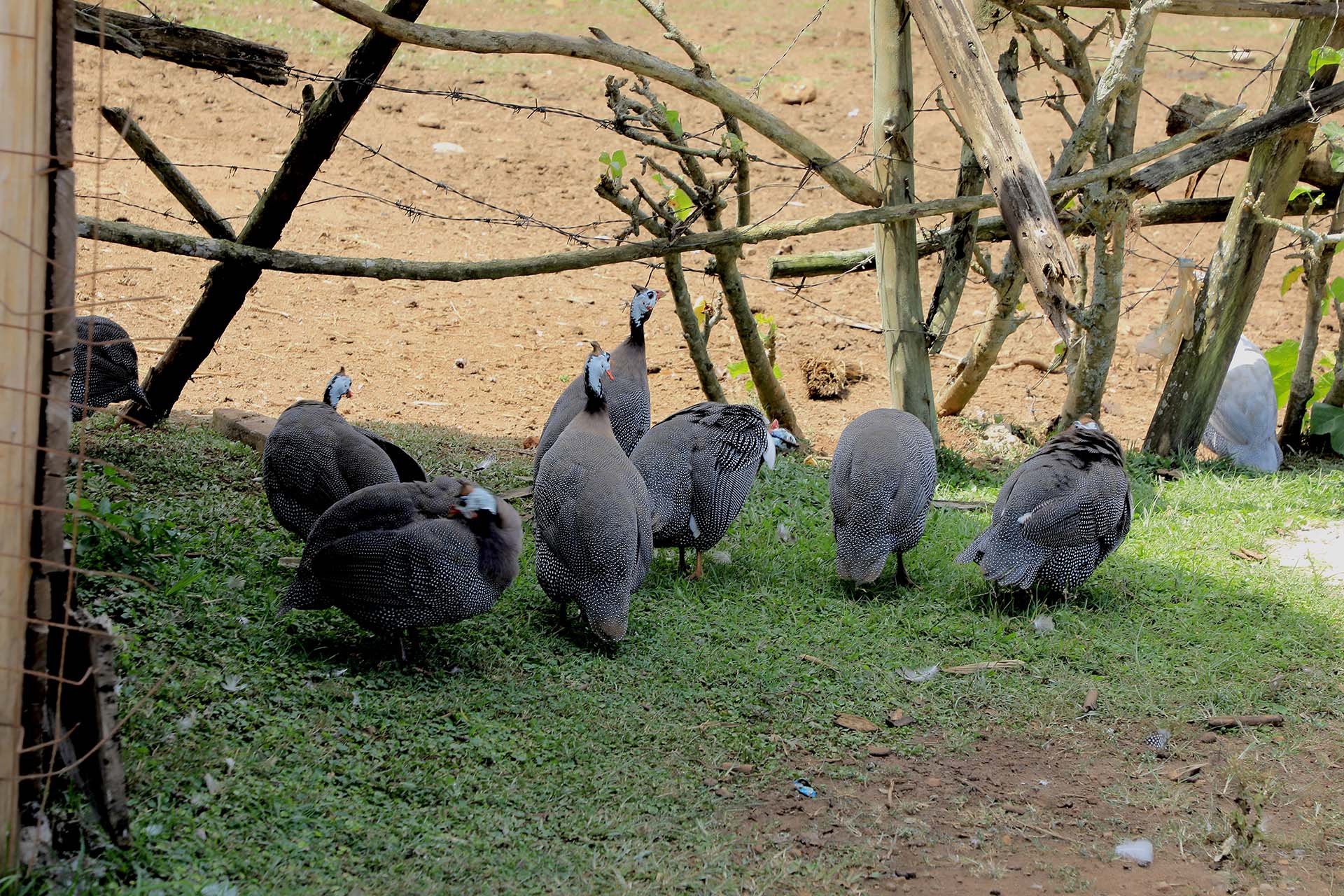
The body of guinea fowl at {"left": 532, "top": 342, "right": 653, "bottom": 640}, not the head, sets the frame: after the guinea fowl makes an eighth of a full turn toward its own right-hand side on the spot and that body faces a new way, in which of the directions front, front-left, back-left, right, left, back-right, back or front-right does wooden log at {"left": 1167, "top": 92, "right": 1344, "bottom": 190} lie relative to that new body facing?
front

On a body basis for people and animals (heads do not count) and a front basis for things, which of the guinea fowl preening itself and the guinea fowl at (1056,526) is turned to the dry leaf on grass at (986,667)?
the guinea fowl preening itself

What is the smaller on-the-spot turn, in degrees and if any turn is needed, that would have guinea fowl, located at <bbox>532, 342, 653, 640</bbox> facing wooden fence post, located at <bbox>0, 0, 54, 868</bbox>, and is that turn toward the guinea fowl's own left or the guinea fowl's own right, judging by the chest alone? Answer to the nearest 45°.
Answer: approximately 135° to the guinea fowl's own left

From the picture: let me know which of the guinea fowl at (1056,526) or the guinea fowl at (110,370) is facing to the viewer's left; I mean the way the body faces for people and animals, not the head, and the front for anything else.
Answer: the guinea fowl at (110,370)

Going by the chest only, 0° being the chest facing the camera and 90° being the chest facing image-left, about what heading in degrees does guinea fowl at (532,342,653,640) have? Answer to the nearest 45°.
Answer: approximately 180°

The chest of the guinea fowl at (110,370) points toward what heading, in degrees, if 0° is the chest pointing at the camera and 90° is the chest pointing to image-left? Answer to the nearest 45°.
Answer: approximately 90°

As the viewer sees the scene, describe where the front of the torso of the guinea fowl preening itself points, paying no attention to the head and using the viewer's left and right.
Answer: facing to the right of the viewer

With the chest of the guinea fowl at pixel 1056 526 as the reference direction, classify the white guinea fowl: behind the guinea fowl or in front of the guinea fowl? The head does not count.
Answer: in front

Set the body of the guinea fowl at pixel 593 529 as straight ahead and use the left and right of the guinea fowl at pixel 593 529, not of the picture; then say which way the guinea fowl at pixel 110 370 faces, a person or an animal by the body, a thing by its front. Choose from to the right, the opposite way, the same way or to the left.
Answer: to the left

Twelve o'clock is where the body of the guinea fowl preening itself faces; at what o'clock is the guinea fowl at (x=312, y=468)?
The guinea fowl is roughly at 8 o'clock from the guinea fowl preening itself.

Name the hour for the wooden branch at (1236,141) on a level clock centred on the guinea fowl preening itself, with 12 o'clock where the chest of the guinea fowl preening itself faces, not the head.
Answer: The wooden branch is roughly at 11 o'clock from the guinea fowl preening itself.
